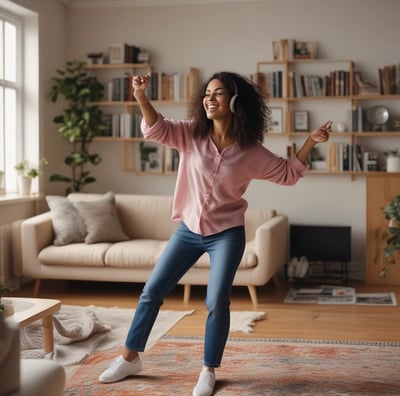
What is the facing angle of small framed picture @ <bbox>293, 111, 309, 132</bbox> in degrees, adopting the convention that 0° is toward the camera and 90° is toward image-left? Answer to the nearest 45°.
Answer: approximately 0°

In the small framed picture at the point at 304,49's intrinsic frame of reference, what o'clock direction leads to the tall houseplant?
The tall houseplant is roughly at 3 o'clock from the small framed picture.

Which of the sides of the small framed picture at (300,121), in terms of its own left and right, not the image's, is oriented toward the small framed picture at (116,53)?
right

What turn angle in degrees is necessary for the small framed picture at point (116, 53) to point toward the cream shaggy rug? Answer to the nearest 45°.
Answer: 0° — it already faces it

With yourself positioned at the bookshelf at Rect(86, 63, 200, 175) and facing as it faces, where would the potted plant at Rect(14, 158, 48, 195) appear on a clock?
The potted plant is roughly at 2 o'clock from the bookshelf.
